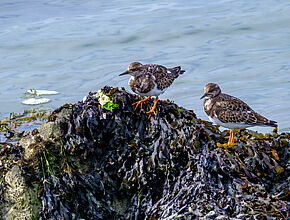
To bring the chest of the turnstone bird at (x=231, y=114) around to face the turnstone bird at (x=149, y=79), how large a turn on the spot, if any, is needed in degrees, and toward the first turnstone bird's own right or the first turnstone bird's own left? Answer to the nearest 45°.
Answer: approximately 45° to the first turnstone bird's own right

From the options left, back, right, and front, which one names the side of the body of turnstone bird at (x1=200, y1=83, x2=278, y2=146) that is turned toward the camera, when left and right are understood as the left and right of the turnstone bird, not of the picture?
left
